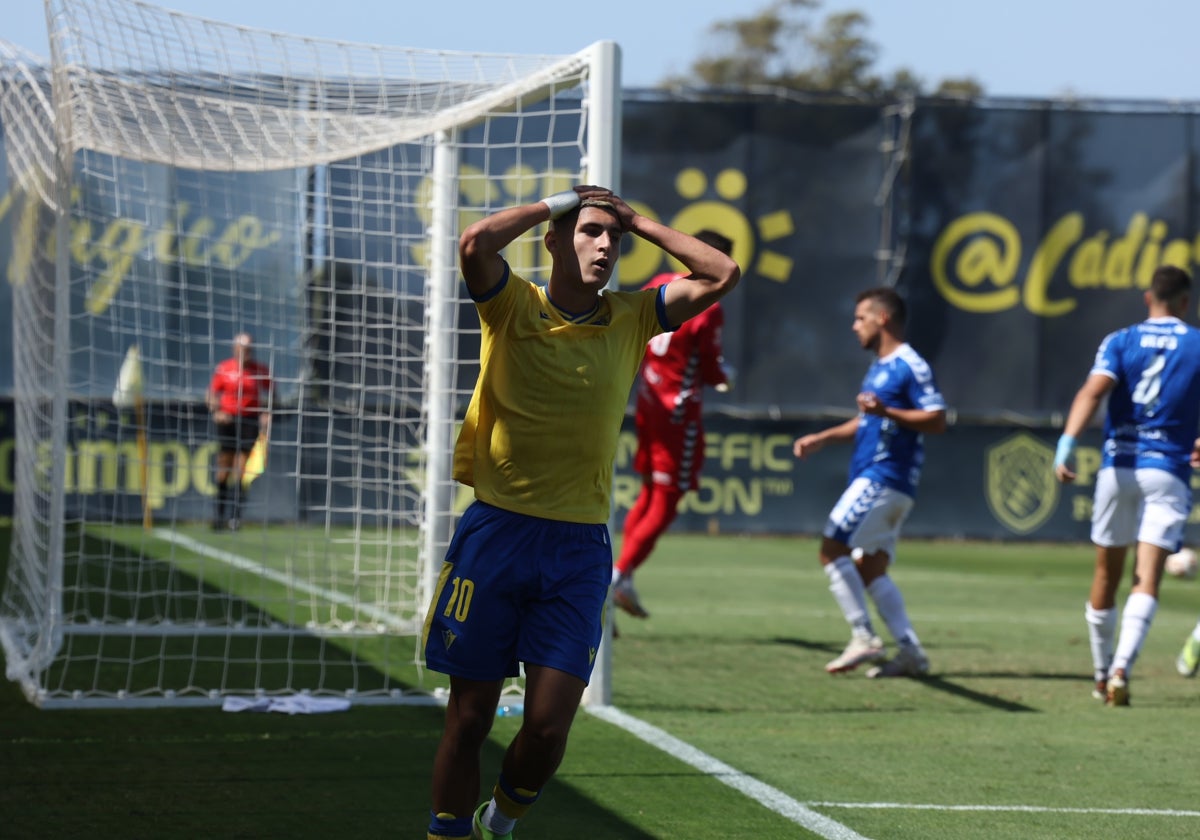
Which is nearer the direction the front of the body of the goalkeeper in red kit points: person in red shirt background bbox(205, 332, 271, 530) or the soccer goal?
the person in red shirt background

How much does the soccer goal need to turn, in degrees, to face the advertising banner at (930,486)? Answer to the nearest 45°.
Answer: approximately 45° to its left

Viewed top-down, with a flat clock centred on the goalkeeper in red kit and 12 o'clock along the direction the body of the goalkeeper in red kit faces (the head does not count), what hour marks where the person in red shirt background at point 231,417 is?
The person in red shirt background is roughly at 9 o'clock from the goalkeeper in red kit.

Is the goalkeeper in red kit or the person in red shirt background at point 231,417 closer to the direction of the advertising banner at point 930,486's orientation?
the goalkeeper in red kit

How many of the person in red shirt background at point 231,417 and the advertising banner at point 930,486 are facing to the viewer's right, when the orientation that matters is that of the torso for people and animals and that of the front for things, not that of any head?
0

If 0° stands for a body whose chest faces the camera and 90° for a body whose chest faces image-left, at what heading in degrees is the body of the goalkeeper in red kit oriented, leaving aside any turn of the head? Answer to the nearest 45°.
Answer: approximately 225°

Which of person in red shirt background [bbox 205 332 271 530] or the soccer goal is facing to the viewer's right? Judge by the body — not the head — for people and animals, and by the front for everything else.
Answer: the soccer goal

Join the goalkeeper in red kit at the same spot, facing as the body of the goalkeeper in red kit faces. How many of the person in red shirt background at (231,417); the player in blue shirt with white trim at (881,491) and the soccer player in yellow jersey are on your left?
1

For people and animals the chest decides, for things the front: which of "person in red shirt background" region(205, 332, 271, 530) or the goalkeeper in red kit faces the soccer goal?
the person in red shirt background

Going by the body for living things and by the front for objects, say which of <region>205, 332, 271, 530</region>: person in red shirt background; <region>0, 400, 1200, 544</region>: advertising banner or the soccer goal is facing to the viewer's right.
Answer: the soccer goal

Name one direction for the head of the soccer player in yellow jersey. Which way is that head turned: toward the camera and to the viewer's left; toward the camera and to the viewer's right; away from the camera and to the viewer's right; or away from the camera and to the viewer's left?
toward the camera and to the viewer's right
